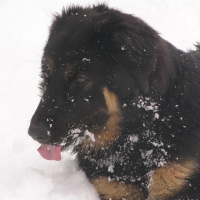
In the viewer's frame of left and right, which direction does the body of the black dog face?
facing the viewer and to the left of the viewer
